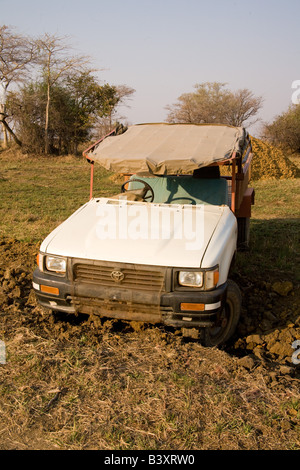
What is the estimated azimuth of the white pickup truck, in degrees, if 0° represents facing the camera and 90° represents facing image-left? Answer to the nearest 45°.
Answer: approximately 45°

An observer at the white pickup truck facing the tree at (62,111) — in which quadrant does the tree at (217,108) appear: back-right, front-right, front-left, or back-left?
front-right

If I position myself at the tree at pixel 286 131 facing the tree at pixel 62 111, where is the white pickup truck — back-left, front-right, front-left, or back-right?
front-left

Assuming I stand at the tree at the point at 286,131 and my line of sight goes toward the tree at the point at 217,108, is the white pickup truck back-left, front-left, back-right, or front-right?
back-left

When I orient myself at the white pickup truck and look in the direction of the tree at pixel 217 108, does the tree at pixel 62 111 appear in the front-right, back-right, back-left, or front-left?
front-left

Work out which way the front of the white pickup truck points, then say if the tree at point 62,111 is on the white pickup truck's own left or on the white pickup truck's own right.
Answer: on the white pickup truck's own right

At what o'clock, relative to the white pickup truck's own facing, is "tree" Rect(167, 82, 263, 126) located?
The tree is roughly at 5 o'clock from the white pickup truck.

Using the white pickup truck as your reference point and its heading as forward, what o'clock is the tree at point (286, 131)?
The tree is roughly at 5 o'clock from the white pickup truck.
